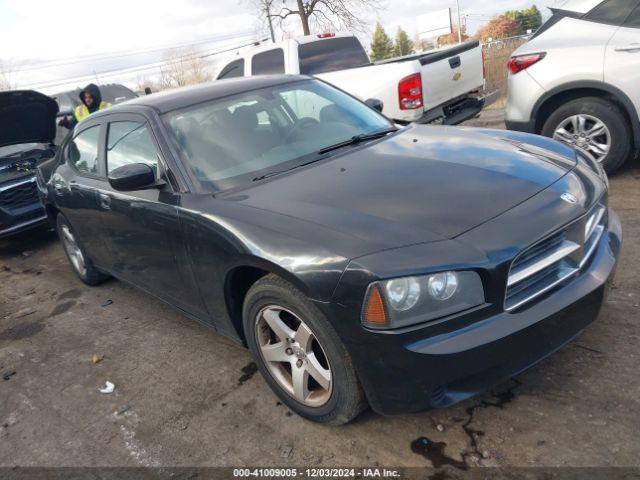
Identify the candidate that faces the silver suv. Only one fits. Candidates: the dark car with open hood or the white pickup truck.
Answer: the dark car with open hood

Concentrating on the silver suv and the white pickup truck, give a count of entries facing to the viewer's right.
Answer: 1

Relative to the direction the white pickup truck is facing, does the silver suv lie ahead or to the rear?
to the rear

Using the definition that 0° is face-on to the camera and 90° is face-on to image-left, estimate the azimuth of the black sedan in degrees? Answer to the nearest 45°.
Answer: approximately 315°

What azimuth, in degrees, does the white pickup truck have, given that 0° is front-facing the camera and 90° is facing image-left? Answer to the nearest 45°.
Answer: approximately 135°

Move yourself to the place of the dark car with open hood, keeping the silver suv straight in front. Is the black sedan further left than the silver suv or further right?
right

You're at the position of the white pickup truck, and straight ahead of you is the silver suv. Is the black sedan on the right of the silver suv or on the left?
right

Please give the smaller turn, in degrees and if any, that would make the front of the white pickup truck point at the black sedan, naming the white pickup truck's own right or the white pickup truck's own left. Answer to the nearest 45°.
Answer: approximately 135° to the white pickup truck's own left

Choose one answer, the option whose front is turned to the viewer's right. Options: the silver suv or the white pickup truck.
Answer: the silver suv

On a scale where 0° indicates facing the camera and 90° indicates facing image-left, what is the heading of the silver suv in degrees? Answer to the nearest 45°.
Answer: approximately 270°

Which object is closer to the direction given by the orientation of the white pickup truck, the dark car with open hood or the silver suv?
the dark car with open hood

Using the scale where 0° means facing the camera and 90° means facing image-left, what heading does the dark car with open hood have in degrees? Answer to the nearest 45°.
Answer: approximately 315°

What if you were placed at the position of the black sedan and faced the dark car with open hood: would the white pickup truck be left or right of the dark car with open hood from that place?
right
